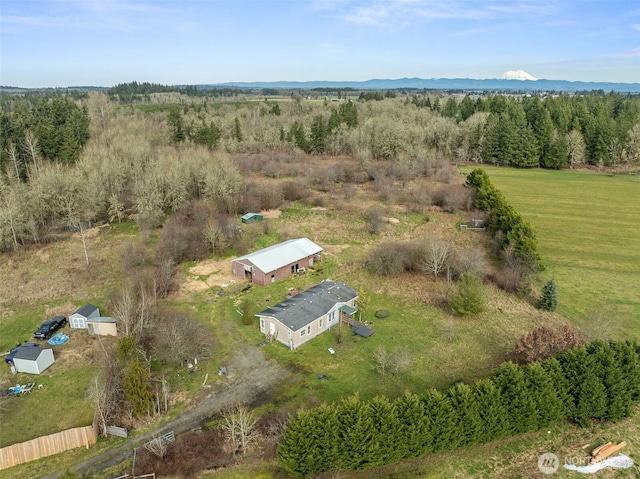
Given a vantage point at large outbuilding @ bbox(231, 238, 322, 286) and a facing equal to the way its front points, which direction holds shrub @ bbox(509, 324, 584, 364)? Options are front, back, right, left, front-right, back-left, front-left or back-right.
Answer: left

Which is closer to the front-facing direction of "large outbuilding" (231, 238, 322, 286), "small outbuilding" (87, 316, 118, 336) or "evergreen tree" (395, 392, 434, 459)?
the small outbuilding

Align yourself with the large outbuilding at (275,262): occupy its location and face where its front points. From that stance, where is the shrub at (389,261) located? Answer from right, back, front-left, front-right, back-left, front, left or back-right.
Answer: back-left

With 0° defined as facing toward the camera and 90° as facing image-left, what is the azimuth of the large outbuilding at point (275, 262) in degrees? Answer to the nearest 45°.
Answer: approximately 45°

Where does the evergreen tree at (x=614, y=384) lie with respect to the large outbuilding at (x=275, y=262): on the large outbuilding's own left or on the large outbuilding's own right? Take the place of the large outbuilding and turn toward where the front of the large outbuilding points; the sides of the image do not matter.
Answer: on the large outbuilding's own left

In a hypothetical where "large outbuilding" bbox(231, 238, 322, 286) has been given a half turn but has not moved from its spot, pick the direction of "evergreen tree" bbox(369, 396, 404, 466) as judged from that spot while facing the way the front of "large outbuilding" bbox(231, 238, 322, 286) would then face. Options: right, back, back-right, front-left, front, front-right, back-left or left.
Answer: back-right

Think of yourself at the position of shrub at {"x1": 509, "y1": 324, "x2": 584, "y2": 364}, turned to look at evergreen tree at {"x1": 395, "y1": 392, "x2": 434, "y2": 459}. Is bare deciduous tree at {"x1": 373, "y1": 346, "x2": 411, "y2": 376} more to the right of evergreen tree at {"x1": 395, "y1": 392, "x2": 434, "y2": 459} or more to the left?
right

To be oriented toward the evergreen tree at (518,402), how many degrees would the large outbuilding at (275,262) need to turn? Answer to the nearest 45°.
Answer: approximately 90° to its left

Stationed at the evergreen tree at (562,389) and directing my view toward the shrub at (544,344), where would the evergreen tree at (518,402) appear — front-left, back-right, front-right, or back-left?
back-left

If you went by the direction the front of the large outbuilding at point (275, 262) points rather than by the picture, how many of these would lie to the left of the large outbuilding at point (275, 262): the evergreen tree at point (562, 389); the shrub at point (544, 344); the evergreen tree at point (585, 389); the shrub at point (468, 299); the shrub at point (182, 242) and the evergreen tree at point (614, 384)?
5

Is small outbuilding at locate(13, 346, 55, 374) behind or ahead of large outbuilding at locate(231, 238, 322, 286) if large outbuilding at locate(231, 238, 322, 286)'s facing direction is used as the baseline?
ahead

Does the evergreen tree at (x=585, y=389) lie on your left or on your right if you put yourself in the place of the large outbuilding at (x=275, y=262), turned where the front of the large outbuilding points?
on your left

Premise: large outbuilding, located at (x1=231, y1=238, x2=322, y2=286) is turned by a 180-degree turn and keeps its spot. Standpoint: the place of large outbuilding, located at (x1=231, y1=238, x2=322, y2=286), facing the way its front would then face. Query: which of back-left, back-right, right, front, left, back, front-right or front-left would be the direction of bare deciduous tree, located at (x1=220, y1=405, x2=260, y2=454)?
back-right

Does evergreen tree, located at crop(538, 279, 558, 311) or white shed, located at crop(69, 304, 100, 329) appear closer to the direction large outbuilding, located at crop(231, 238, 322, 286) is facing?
the white shed

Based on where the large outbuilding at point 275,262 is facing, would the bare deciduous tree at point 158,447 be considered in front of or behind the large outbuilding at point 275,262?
in front

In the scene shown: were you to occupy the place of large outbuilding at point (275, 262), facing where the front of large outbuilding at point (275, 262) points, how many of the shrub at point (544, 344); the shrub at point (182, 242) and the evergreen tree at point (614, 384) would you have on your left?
2
